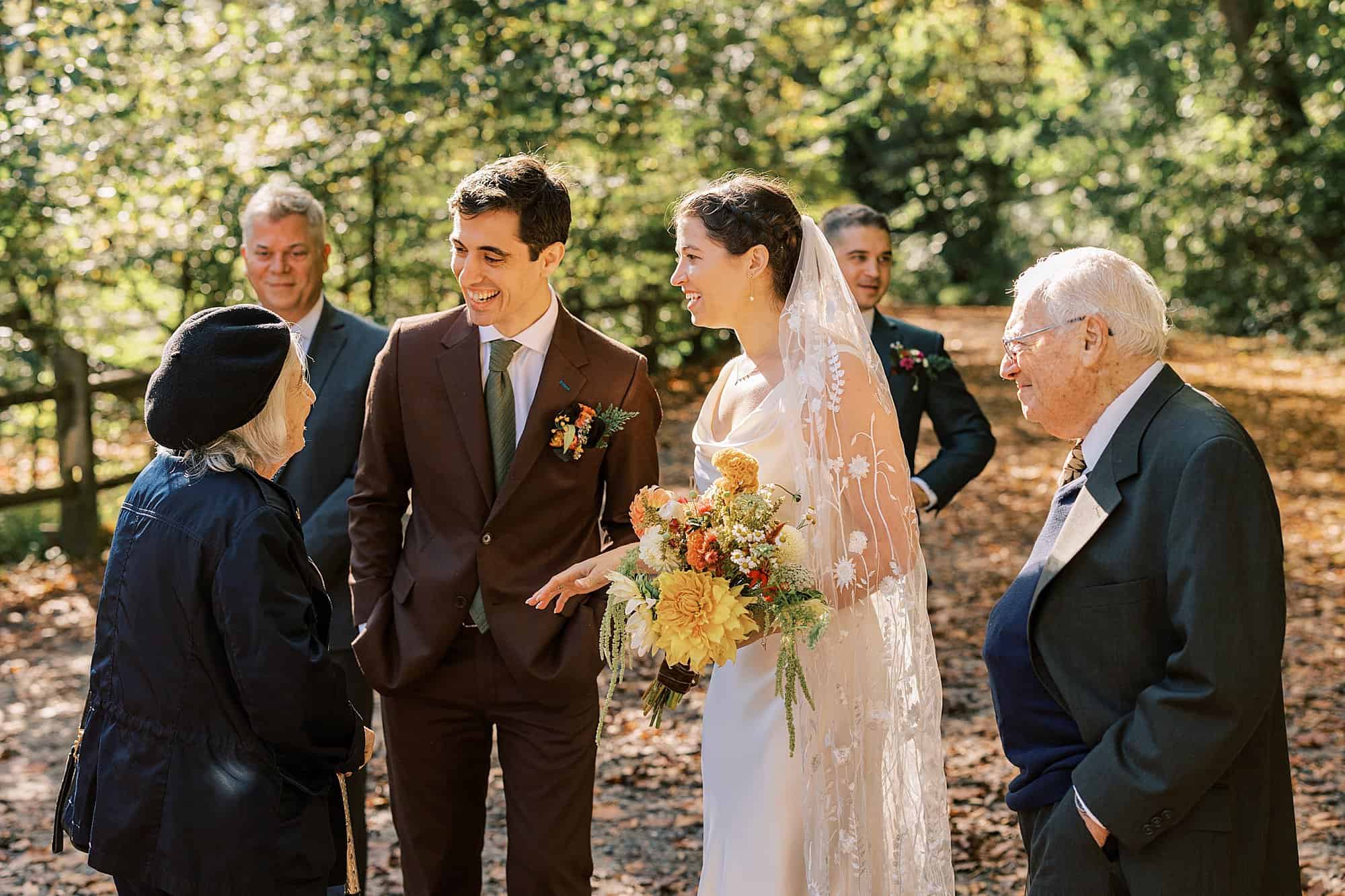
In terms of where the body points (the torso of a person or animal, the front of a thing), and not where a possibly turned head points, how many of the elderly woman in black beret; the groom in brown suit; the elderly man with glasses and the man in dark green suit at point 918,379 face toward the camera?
2

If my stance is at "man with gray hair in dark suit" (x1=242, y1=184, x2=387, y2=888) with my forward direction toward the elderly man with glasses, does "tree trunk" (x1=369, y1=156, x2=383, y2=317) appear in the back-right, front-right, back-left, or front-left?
back-left

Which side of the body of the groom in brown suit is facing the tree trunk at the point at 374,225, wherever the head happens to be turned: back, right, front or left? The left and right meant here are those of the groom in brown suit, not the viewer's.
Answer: back

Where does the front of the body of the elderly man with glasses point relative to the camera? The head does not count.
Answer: to the viewer's left

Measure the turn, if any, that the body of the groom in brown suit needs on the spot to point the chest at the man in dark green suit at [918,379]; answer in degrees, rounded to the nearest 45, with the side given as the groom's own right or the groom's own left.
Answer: approximately 135° to the groom's own left

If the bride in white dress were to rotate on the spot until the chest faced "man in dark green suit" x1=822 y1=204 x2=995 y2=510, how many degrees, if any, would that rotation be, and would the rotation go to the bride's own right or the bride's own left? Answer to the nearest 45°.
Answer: approximately 135° to the bride's own right

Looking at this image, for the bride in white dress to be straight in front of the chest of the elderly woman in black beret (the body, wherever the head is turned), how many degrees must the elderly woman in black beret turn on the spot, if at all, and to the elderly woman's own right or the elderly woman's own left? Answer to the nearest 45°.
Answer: approximately 45° to the elderly woman's own right

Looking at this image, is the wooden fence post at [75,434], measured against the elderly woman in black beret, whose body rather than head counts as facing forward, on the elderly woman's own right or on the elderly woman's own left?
on the elderly woman's own left

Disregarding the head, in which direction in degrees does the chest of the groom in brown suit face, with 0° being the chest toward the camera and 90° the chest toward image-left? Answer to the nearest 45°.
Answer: approximately 0°

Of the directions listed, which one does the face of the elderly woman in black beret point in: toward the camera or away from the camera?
away from the camera

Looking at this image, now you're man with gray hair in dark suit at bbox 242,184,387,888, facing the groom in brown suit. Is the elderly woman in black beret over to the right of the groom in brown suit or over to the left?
right
